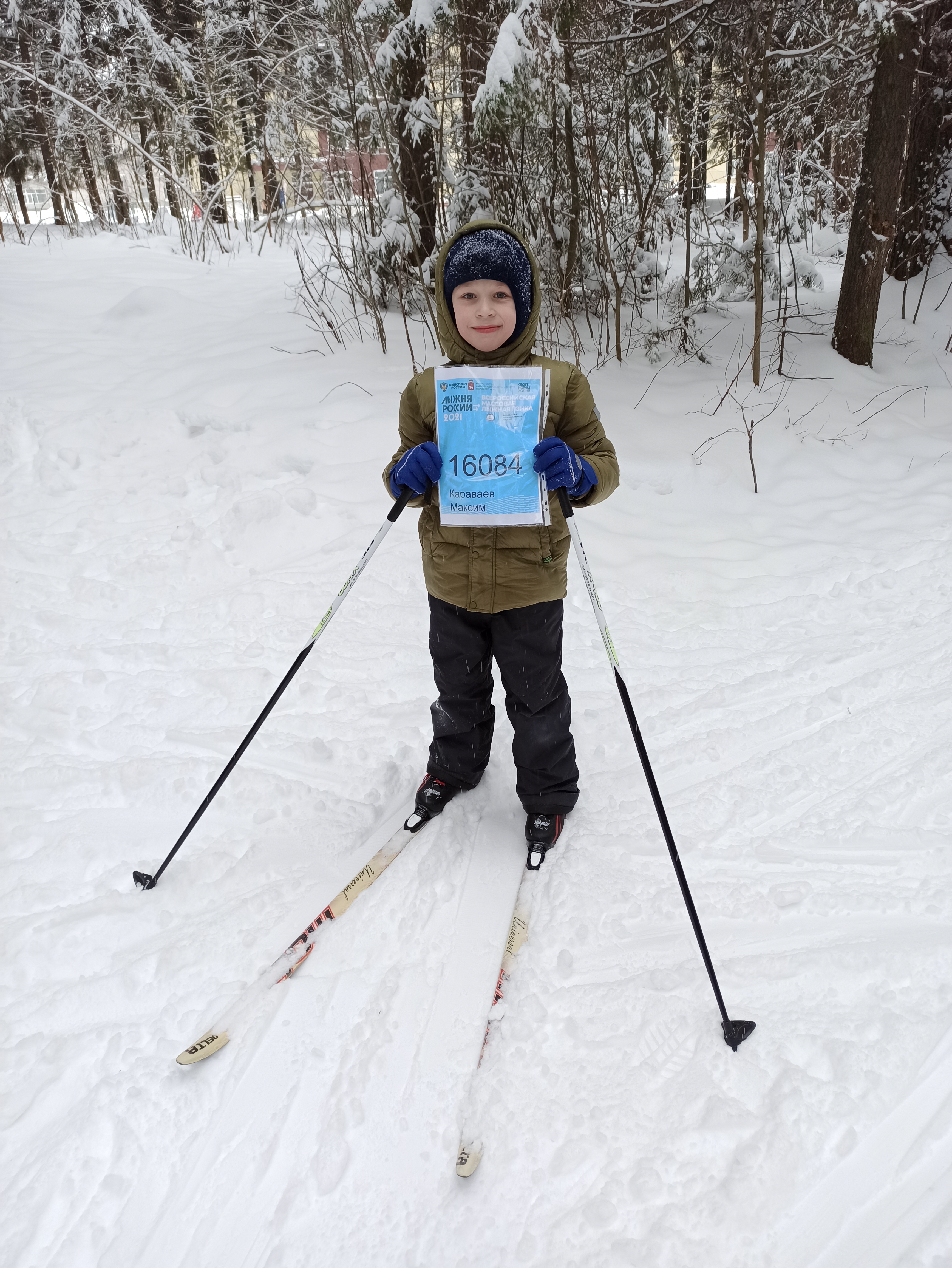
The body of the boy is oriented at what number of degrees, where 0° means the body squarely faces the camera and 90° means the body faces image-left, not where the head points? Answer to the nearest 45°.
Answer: approximately 0°

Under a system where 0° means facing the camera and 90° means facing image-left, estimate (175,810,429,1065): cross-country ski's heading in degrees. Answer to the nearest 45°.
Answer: approximately 45°
